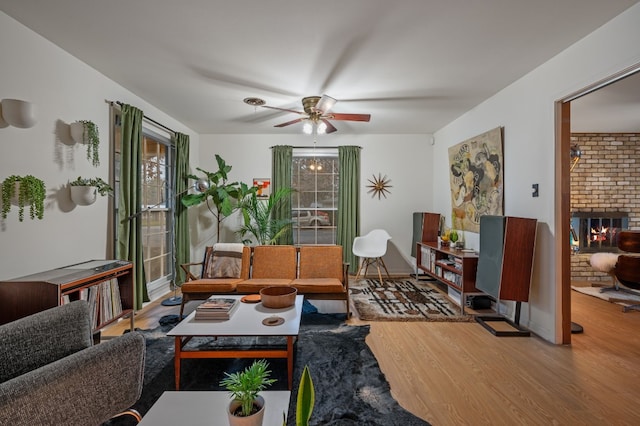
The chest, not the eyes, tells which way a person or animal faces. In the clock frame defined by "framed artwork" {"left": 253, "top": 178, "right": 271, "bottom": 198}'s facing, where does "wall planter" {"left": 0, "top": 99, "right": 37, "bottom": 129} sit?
The wall planter is roughly at 1 o'clock from the framed artwork.

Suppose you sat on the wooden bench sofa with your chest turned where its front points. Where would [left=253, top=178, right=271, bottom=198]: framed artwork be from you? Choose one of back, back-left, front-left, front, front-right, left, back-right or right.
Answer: back

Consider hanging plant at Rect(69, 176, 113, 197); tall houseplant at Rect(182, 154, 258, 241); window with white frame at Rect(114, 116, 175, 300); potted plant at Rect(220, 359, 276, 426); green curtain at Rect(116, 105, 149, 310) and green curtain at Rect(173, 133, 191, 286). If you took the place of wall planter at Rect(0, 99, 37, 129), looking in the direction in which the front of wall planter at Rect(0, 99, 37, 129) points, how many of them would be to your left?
5

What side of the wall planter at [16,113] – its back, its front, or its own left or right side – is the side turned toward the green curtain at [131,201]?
left

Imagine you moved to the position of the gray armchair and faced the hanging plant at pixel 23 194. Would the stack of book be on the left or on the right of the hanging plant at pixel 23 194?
right

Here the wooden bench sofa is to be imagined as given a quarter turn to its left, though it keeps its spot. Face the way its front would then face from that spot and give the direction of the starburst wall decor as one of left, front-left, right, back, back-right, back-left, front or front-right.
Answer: front-left

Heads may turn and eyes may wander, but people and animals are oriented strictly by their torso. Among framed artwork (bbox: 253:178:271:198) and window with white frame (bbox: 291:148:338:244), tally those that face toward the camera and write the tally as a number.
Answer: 2

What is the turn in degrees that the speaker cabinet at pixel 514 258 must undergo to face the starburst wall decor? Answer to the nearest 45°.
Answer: approximately 90° to its right

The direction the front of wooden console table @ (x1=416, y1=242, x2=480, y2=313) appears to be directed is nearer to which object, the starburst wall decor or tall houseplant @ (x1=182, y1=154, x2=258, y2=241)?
the tall houseplant

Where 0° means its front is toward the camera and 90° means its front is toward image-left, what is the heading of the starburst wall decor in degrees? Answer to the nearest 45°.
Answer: approximately 0°

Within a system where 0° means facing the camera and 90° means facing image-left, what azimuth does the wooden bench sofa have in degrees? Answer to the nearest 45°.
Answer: approximately 0°

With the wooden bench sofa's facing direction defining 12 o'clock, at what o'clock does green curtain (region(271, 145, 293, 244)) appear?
The green curtain is roughly at 6 o'clock from the wooden bench sofa.

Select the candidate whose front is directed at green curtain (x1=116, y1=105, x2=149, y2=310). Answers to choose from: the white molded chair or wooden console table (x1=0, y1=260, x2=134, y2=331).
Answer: the white molded chair
